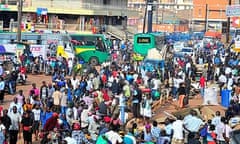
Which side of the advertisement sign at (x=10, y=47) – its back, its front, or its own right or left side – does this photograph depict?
front

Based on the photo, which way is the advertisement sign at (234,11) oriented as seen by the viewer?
toward the camera

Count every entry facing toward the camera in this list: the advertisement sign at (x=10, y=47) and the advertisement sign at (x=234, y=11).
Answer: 2

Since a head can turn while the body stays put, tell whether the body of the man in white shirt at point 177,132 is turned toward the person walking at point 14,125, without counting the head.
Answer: no

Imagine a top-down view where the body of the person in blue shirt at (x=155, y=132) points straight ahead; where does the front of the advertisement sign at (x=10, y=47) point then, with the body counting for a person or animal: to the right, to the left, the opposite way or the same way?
the opposite way

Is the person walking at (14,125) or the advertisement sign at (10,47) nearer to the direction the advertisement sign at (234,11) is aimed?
the person walking

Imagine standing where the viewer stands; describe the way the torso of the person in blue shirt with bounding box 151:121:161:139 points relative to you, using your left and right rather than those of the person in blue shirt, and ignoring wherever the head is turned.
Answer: facing away from the viewer

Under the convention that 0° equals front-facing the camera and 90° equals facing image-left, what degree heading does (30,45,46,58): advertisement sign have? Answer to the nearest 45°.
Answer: approximately 0°

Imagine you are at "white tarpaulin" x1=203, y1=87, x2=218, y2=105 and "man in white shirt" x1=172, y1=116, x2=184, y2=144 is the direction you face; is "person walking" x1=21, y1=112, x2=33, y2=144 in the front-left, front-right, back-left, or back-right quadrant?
front-right

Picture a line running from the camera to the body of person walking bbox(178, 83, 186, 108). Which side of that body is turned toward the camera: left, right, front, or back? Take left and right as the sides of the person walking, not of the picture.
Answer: back

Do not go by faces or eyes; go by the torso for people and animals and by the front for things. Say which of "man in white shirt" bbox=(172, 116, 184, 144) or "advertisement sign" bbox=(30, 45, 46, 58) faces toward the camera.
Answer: the advertisement sign

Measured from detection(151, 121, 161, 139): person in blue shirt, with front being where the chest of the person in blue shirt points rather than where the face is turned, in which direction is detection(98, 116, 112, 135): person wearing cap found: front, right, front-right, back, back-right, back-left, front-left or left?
left

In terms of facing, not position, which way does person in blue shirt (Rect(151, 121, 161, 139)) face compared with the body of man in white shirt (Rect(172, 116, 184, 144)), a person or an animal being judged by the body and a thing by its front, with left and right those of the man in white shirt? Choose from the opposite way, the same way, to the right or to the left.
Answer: the same way

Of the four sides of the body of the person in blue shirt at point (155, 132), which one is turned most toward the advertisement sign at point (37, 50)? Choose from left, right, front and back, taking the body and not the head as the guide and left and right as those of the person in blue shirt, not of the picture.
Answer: front
